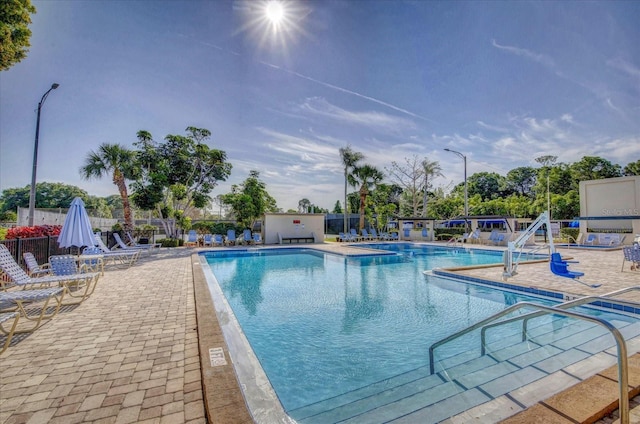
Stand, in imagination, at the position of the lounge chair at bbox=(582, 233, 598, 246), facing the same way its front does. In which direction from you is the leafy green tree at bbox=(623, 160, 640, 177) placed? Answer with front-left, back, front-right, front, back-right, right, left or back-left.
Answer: back-right

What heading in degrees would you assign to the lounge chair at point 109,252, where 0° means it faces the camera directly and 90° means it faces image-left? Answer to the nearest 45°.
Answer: approximately 270°

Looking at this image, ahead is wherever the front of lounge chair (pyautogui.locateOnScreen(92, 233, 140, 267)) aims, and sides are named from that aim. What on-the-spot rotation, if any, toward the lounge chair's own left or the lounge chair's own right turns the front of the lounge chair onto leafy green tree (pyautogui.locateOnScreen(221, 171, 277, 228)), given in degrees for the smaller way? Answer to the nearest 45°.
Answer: approximately 45° to the lounge chair's own left

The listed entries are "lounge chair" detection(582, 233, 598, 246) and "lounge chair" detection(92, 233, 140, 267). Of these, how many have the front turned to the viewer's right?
1

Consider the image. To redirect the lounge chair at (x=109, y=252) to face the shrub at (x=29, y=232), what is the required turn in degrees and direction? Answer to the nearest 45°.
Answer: approximately 180°

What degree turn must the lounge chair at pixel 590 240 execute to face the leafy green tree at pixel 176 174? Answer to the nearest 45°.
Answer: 0° — it already faces it

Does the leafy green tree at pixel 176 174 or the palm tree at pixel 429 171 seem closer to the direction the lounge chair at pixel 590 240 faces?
the leafy green tree

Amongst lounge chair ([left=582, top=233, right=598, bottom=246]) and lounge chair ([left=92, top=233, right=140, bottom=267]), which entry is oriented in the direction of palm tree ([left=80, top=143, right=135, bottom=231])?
lounge chair ([left=582, top=233, right=598, bottom=246])

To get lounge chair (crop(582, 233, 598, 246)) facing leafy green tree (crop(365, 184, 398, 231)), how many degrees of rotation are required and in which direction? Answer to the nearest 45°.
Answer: approximately 45° to its right

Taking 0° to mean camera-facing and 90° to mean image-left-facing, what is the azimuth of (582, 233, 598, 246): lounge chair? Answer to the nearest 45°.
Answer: approximately 45°

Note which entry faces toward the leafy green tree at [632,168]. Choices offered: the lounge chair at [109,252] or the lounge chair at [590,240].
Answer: the lounge chair at [109,252]
